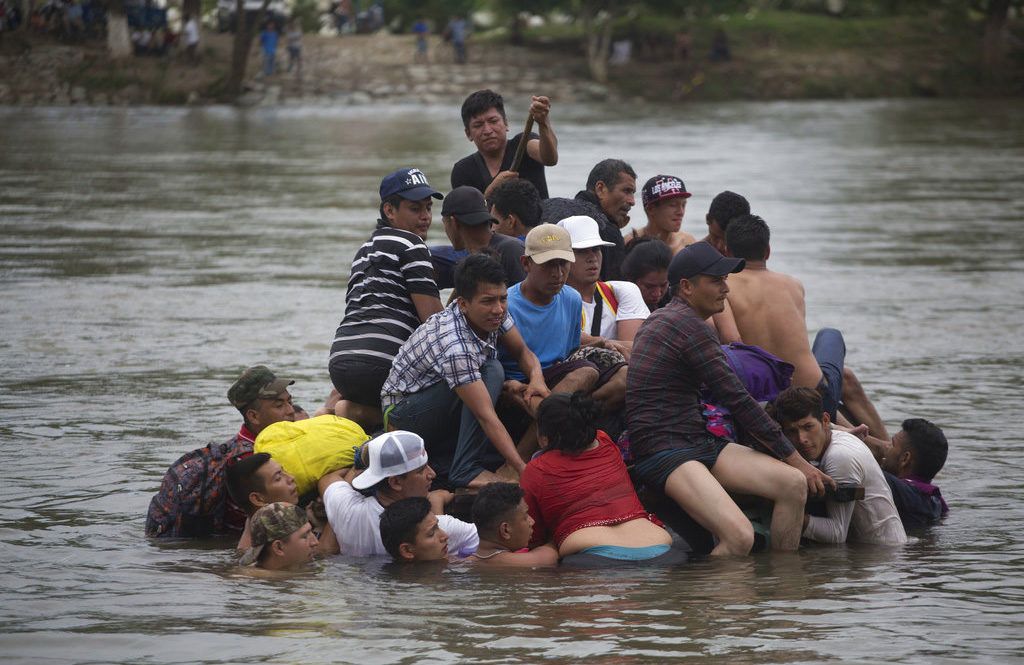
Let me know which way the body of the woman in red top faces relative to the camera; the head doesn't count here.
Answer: away from the camera

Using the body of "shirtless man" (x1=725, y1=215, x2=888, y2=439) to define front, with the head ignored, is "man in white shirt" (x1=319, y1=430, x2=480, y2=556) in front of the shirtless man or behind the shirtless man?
behind

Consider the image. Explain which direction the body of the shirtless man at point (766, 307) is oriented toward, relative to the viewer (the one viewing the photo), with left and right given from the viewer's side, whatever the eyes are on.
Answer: facing away from the viewer and to the right of the viewer

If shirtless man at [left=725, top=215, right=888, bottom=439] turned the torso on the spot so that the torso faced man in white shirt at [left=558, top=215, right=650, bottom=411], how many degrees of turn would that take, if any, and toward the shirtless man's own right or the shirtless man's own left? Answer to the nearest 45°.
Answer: approximately 135° to the shirtless man's own left

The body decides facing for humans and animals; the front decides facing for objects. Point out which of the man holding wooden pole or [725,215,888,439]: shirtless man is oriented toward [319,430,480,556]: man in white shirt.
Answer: the man holding wooden pole

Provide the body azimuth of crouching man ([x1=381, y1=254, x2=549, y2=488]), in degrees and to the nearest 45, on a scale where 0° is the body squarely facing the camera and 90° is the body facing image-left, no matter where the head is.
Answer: approximately 315°

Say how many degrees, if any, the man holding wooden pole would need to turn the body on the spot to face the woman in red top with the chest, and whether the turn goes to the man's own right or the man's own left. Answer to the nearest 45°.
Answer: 0° — they already face them

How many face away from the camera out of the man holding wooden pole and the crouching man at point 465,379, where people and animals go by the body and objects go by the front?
0
